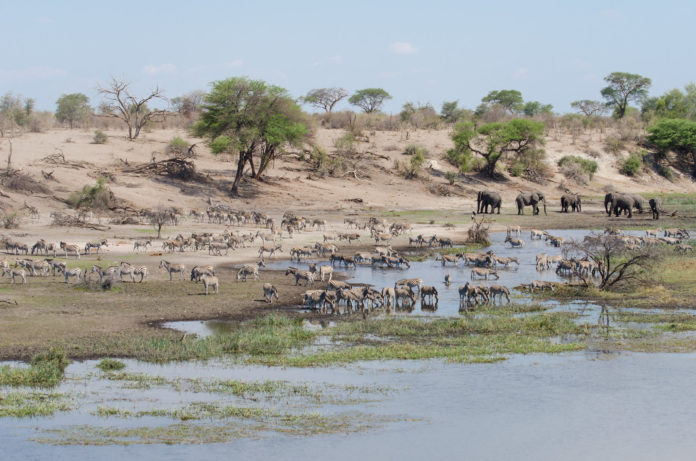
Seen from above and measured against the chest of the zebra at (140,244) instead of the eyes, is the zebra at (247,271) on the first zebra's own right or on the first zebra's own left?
on the first zebra's own right

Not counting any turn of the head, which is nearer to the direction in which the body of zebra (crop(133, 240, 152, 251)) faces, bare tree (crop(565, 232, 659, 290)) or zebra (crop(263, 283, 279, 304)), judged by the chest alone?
the bare tree

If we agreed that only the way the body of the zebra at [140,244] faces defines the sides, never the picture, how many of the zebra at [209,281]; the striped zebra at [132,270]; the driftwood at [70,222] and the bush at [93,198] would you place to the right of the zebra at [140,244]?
2

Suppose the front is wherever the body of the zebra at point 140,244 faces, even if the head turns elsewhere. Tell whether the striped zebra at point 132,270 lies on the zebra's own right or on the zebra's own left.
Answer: on the zebra's own right

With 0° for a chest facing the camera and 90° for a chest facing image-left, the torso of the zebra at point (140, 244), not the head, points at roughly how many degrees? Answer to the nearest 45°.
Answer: approximately 270°

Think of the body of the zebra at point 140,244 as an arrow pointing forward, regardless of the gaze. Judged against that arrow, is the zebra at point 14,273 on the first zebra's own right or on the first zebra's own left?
on the first zebra's own right

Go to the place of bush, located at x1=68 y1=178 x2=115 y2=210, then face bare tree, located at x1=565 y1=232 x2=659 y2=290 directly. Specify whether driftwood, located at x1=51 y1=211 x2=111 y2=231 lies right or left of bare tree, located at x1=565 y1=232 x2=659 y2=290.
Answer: right
